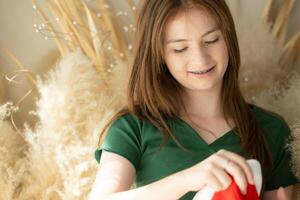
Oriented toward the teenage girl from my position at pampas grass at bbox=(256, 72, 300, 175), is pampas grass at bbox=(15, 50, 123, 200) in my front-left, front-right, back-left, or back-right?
front-right

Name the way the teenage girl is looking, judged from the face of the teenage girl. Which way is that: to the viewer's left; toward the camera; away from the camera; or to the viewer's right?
toward the camera

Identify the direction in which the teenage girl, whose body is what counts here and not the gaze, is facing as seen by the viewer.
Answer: toward the camera

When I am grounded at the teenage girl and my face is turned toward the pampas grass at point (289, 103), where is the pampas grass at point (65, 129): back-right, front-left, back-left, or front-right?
back-left
